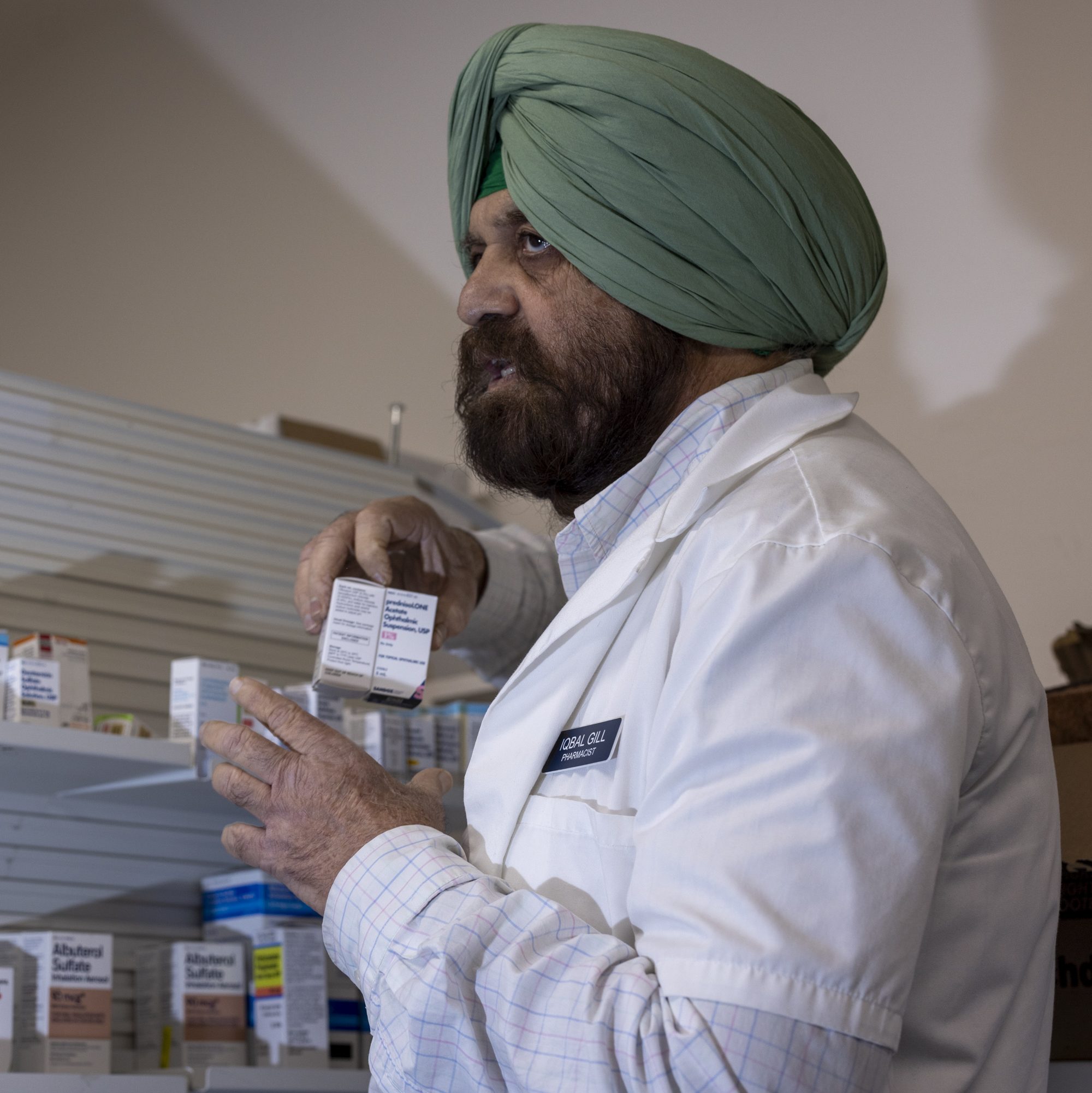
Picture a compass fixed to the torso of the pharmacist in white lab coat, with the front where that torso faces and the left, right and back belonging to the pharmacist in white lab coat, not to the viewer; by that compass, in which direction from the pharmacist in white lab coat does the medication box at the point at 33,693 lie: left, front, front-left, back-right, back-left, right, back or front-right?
front-right

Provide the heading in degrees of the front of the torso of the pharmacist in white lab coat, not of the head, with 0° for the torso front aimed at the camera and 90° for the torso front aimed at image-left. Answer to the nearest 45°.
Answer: approximately 90°

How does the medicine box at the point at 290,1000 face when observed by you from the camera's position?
facing the viewer and to the left of the viewer

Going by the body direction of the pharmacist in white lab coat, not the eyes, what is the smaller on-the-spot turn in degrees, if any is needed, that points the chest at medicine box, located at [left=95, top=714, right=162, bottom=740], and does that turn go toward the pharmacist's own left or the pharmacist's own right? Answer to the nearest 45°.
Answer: approximately 45° to the pharmacist's own right

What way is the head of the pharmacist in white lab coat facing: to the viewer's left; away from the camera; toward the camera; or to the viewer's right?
to the viewer's left

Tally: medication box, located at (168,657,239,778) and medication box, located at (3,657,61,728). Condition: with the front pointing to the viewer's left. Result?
0

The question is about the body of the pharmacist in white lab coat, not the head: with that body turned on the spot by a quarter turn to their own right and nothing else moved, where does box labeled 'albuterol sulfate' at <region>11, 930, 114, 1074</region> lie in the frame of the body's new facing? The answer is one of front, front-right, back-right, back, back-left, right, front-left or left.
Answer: front-left

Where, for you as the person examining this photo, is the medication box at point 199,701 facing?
facing the viewer and to the right of the viewer
